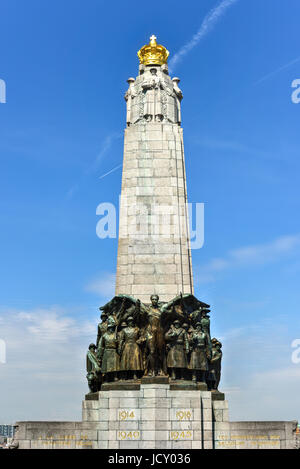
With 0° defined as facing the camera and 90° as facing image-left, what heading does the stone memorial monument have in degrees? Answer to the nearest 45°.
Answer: approximately 0°
